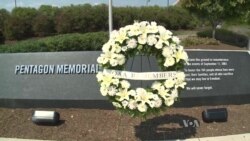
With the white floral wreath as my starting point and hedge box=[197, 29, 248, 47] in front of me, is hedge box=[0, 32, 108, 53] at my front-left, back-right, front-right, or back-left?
front-left

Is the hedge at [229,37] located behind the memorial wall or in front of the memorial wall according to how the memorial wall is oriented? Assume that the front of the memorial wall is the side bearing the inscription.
behind

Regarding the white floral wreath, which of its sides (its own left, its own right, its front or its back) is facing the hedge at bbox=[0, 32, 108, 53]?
back

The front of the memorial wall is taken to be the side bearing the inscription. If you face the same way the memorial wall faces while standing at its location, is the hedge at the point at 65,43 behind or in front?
behind

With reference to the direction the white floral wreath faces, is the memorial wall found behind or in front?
behind

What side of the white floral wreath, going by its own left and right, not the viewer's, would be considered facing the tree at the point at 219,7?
back

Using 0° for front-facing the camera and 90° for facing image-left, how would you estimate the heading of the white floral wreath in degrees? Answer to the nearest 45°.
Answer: approximately 0°

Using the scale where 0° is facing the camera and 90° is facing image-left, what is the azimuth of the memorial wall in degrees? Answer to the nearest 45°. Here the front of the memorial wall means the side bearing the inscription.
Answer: approximately 0°

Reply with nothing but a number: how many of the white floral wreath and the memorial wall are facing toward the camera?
2

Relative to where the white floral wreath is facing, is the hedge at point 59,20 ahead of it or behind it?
behind

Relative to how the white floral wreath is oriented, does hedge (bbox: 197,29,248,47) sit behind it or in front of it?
behind

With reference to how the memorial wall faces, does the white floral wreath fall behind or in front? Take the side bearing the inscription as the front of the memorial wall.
in front
